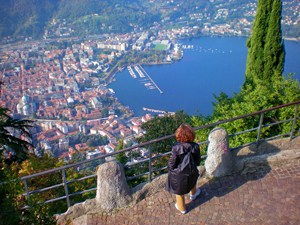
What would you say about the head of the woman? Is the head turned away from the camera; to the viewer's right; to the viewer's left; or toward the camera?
away from the camera

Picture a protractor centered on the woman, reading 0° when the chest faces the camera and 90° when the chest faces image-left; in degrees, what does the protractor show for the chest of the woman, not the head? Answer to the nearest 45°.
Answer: approximately 180°

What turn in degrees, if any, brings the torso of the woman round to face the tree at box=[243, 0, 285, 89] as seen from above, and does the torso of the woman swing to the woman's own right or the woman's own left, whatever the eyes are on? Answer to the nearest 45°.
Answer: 0° — they already face it

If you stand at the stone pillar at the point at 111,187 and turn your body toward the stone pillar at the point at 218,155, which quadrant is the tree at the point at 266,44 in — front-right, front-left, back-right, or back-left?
front-left

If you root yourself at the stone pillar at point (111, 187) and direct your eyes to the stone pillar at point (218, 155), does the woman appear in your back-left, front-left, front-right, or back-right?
front-right

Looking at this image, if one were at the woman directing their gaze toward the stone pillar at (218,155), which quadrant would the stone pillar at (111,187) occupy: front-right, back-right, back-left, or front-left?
back-left

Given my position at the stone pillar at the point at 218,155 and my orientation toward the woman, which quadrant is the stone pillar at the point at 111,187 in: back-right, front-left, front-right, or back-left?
front-right

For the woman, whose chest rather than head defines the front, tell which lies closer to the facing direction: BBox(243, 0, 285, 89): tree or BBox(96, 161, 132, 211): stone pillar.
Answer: the tree

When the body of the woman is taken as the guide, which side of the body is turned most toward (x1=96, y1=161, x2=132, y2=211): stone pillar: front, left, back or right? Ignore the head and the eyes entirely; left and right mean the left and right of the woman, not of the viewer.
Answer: left

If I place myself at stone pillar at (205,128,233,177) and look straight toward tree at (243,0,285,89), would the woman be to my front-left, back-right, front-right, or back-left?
back-left

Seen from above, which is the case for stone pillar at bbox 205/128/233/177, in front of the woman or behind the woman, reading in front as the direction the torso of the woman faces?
in front
